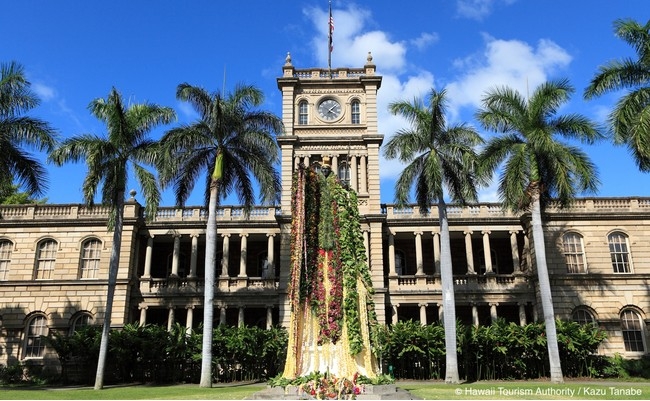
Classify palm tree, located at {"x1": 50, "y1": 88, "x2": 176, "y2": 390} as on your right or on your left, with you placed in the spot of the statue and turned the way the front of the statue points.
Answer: on your right

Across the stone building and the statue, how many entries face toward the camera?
2

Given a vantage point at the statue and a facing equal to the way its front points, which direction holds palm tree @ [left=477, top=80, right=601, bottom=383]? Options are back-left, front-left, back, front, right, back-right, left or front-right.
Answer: back-left

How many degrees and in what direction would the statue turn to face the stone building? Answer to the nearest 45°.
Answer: approximately 180°

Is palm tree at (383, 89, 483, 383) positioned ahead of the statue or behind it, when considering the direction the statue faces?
behind

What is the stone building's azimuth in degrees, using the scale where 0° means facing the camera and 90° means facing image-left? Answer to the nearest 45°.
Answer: approximately 0°

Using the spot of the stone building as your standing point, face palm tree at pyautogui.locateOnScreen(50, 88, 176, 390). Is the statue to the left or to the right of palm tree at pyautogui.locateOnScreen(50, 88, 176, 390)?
left
